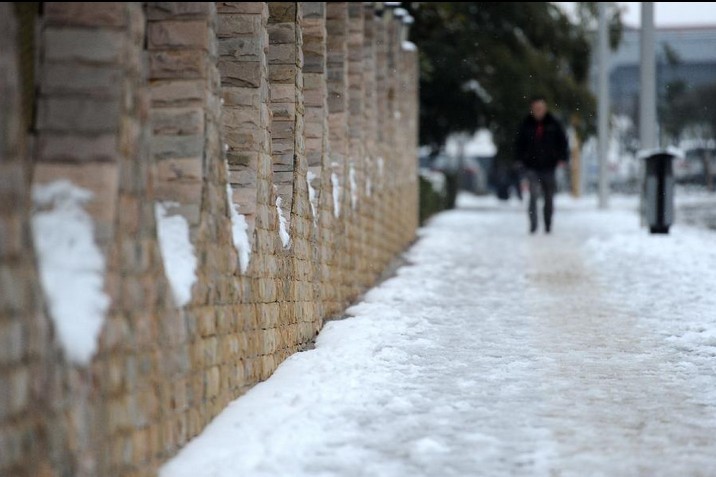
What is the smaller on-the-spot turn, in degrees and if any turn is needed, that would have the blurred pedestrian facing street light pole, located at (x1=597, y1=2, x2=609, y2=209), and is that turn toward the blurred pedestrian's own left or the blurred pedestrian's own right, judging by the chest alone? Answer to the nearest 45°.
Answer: approximately 180°

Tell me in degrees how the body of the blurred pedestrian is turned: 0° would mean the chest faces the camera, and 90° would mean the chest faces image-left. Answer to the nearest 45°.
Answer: approximately 0°

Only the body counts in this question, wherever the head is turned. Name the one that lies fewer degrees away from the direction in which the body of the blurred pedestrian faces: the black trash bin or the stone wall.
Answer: the stone wall

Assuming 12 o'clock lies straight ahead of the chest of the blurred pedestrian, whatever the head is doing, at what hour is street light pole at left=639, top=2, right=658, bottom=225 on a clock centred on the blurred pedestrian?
The street light pole is roughly at 8 o'clock from the blurred pedestrian.

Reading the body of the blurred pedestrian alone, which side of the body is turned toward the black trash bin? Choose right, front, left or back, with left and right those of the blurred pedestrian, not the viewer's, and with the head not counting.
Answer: left

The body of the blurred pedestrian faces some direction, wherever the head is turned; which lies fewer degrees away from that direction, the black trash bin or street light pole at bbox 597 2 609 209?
the black trash bin

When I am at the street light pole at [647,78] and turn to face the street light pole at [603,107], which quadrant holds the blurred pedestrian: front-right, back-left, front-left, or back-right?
back-left
